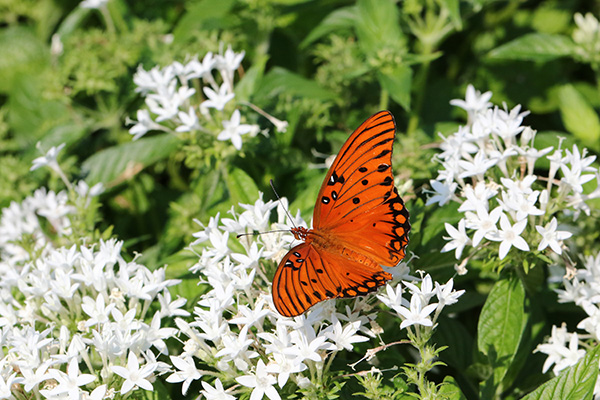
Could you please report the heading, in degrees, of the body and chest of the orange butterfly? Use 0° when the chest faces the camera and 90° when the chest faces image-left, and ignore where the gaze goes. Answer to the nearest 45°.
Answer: approximately 90°

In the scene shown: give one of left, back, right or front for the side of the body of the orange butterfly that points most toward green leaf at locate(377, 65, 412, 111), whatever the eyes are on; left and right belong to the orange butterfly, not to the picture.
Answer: right

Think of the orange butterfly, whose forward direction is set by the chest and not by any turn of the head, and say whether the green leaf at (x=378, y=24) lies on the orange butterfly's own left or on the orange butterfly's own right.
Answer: on the orange butterfly's own right

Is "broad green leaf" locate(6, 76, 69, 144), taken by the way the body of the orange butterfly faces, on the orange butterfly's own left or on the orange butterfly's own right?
on the orange butterfly's own right

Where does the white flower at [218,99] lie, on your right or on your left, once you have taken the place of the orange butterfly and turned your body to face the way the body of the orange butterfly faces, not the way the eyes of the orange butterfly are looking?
on your right

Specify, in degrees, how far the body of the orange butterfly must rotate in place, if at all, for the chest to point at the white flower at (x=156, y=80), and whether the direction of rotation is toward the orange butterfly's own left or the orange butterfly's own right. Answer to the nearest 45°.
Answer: approximately 45° to the orange butterfly's own right

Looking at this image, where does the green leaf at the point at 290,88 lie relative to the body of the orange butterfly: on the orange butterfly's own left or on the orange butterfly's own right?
on the orange butterfly's own right
